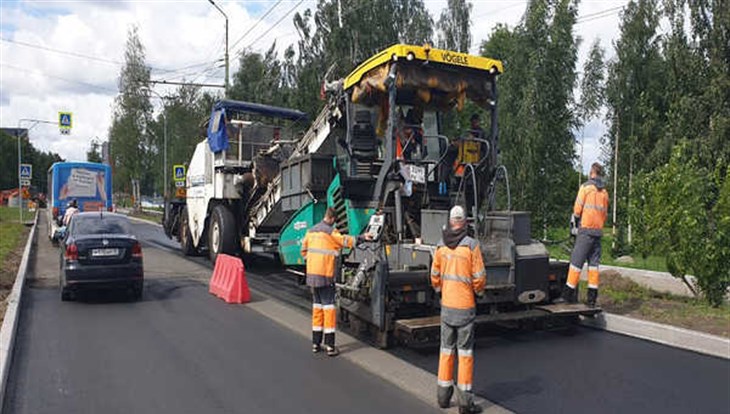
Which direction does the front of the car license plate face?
toward the camera

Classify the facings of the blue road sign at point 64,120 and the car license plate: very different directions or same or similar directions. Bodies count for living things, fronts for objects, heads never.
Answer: same or similar directions

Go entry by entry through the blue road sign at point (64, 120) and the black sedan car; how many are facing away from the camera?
1

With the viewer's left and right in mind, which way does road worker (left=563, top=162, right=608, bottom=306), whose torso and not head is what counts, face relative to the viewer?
facing away from the viewer and to the left of the viewer

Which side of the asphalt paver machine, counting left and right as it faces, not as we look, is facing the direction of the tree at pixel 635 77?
right

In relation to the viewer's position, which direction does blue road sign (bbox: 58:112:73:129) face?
facing the viewer

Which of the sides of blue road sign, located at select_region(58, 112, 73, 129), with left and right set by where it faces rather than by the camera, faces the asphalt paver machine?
front

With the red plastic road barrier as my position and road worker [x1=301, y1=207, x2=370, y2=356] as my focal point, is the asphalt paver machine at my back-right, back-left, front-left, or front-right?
front-left

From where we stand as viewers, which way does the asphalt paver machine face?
facing away from the viewer and to the left of the viewer

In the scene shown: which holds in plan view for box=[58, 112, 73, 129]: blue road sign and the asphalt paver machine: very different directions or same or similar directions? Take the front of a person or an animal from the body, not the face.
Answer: very different directions

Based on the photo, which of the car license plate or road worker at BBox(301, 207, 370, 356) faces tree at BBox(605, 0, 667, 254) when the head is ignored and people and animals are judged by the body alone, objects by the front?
the road worker

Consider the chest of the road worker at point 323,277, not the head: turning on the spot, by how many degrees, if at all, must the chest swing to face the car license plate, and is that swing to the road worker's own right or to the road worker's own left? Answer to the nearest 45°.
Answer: approximately 90° to the road worker's own left

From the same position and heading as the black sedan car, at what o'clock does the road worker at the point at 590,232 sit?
The road worker is roughly at 4 o'clock from the black sedan car.

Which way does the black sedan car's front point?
away from the camera

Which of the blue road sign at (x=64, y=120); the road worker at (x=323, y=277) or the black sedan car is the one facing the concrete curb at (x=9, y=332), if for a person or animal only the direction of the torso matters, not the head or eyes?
the blue road sign

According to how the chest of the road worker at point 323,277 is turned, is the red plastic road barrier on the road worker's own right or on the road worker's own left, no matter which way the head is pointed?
on the road worker's own left

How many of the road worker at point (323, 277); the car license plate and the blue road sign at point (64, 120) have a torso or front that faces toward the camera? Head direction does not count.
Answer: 2
